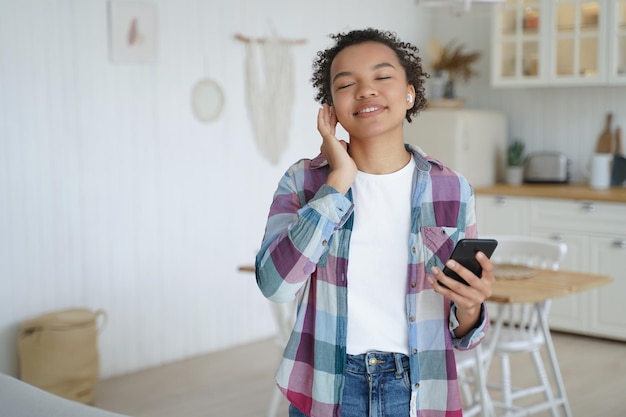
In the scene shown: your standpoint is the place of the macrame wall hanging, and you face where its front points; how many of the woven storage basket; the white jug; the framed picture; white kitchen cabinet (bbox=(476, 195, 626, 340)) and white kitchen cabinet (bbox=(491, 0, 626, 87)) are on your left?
3

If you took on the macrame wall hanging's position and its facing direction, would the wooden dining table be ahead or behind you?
ahead

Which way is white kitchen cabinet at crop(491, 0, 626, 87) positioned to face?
toward the camera

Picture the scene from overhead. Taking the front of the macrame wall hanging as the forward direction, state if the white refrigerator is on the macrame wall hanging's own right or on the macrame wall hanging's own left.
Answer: on the macrame wall hanging's own left

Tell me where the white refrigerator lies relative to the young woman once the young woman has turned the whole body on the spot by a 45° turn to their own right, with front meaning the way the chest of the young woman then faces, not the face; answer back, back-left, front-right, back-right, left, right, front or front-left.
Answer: back-right

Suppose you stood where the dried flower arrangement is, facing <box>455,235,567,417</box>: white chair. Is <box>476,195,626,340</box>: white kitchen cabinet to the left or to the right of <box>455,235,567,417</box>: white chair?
left

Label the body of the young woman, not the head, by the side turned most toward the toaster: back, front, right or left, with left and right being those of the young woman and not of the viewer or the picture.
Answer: back

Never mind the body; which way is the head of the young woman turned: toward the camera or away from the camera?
toward the camera

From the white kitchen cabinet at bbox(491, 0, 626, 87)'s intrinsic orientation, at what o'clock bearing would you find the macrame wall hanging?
The macrame wall hanging is roughly at 2 o'clock from the white kitchen cabinet.

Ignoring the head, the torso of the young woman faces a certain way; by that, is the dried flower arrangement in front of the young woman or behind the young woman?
behind

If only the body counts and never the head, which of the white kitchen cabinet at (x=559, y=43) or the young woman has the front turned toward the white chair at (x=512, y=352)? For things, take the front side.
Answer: the white kitchen cabinet

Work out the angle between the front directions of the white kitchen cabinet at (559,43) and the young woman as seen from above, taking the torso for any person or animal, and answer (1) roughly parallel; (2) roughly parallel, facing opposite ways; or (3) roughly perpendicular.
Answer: roughly parallel

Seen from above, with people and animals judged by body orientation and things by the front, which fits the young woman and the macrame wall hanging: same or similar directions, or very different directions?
same or similar directions

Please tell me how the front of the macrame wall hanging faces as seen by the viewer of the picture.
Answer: facing the viewer
